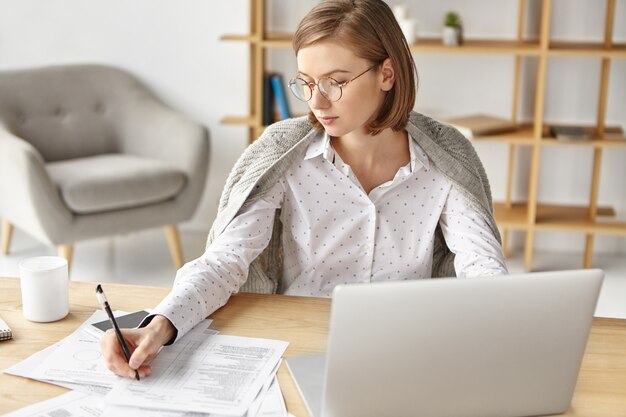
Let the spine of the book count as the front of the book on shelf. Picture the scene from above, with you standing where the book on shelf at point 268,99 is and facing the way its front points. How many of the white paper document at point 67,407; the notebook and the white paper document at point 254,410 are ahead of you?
3

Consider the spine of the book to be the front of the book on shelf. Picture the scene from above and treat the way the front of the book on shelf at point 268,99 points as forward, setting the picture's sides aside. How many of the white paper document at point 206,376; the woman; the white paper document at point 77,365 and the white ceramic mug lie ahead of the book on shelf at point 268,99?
4

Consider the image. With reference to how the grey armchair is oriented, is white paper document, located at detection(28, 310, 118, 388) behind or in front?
in front

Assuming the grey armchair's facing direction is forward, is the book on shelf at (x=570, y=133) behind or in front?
in front

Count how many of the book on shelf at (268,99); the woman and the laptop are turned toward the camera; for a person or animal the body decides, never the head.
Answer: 2

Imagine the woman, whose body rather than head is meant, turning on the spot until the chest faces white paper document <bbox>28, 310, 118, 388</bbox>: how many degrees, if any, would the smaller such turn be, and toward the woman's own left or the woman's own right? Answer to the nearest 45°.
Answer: approximately 45° to the woman's own right

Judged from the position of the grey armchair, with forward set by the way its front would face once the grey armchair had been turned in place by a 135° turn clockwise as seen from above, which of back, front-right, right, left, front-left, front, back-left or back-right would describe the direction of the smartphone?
left

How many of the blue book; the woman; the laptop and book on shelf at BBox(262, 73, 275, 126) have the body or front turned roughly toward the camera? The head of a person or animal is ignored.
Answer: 3

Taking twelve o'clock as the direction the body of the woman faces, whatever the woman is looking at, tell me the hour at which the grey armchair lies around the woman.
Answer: The grey armchair is roughly at 5 o'clock from the woman.

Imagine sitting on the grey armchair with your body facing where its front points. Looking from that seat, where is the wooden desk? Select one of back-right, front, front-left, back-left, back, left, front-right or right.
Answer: front-right

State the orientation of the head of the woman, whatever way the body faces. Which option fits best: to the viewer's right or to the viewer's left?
to the viewer's left

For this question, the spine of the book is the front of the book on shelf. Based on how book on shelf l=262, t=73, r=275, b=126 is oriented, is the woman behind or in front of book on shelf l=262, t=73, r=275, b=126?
in front

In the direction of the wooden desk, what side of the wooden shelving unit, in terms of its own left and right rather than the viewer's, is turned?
front
